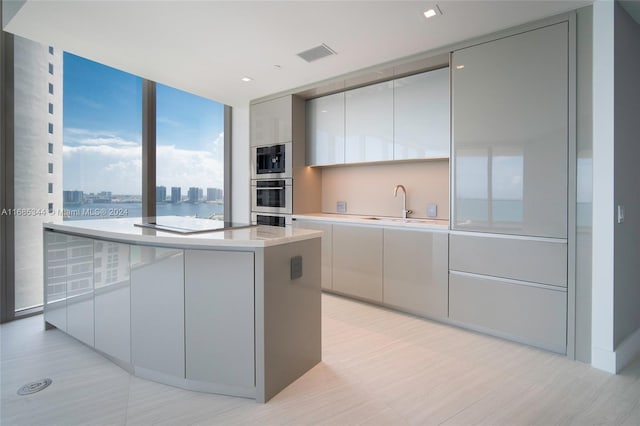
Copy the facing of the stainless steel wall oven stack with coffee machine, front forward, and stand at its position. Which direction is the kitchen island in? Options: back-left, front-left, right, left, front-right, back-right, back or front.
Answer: front-left

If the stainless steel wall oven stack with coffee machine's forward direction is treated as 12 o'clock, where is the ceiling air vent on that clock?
The ceiling air vent is roughly at 10 o'clock from the stainless steel wall oven stack with coffee machine.

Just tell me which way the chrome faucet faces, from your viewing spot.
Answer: facing the viewer and to the left of the viewer

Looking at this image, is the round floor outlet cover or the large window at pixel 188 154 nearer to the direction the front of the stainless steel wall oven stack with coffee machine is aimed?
the round floor outlet cover

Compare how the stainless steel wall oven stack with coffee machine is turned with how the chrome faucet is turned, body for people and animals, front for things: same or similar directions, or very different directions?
same or similar directions

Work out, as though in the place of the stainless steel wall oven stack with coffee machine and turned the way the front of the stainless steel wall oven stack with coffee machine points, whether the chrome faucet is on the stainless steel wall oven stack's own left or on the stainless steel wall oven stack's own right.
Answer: on the stainless steel wall oven stack's own left

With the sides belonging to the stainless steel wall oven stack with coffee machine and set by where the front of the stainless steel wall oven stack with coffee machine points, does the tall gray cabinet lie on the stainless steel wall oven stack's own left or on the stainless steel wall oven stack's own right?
on the stainless steel wall oven stack's own left

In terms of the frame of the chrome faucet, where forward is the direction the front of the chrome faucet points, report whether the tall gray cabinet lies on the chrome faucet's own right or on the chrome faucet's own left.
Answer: on the chrome faucet's own left

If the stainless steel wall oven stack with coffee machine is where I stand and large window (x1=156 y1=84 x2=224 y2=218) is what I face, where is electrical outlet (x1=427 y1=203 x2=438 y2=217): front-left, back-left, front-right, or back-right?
back-left
